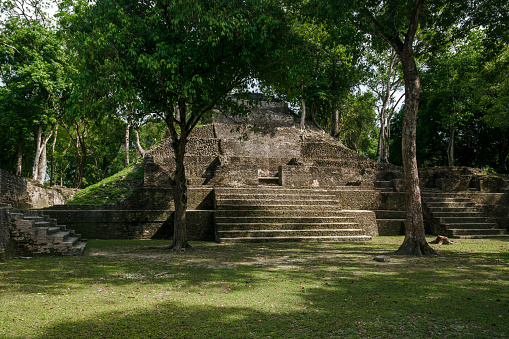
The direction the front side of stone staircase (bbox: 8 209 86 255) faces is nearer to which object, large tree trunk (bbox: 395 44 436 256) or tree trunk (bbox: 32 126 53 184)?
the large tree trunk

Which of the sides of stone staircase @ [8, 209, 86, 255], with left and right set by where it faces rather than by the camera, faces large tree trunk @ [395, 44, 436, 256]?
front

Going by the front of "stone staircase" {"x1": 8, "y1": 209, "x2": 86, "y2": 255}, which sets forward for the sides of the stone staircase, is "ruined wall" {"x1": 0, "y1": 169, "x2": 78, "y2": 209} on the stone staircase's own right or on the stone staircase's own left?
on the stone staircase's own left

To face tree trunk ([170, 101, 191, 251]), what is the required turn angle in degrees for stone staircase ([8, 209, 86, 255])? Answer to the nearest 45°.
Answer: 0° — it already faces it

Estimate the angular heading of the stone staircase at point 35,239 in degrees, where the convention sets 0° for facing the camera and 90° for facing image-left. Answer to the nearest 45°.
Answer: approximately 270°

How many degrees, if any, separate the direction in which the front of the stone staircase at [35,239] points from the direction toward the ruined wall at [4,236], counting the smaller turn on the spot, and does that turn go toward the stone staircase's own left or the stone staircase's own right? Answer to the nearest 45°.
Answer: approximately 135° to the stone staircase's own right
